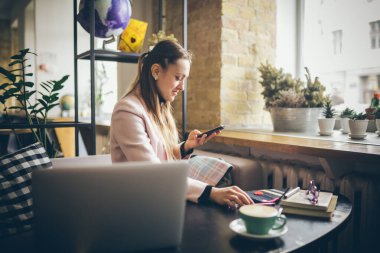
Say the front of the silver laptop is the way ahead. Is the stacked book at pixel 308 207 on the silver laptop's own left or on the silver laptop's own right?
on the silver laptop's own right

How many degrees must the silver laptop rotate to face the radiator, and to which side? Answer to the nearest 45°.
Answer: approximately 45° to its right

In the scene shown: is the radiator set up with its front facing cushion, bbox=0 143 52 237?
yes

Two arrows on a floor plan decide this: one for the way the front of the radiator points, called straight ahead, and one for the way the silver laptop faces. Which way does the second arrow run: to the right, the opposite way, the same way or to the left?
to the right

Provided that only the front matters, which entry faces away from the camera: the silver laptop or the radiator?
the silver laptop

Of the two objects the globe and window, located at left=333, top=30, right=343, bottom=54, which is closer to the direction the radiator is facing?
the globe

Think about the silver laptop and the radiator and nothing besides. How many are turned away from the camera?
1

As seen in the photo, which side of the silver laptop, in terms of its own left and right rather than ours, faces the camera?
back

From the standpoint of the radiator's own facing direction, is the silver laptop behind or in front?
in front

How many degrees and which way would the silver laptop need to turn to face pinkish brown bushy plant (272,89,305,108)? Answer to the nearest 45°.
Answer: approximately 45° to its right

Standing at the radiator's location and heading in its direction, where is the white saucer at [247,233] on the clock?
The white saucer is roughly at 11 o'clock from the radiator.
